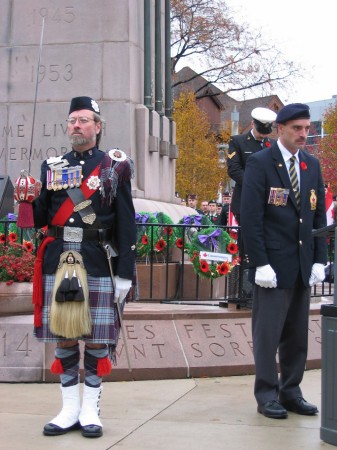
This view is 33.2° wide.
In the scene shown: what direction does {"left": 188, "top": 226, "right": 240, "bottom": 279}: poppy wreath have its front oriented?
toward the camera

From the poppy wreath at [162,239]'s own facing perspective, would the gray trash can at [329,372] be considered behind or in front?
in front

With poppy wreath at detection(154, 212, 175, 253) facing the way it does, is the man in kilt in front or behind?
in front

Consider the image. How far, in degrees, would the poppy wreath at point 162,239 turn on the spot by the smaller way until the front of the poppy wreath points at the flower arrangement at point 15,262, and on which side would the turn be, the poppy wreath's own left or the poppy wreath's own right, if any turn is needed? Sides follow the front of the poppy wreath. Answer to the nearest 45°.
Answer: approximately 45° to the poppy wreath's own right

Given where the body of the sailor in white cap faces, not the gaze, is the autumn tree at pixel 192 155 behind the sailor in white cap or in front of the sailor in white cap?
behind

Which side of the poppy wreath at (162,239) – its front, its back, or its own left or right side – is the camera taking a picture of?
front

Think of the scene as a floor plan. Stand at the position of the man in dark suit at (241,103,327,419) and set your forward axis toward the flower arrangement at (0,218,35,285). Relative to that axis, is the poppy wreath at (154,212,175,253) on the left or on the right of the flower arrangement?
right

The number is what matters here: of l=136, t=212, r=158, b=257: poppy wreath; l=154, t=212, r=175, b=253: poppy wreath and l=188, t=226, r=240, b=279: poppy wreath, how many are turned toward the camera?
3

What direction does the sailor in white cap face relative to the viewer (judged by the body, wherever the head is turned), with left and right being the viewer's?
facing the viewer and to the right of the viewer

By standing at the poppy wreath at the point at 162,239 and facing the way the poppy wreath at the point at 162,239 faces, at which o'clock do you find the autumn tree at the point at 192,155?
The autumn tree is roughly at 6 o'clock from the poppy wreath.

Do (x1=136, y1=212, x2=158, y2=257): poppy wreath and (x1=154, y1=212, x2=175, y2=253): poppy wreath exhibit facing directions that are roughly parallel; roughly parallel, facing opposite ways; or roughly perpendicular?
roughly parallel
